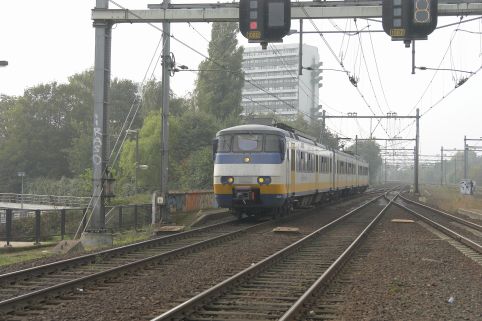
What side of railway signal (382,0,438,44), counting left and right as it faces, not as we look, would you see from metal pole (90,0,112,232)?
right

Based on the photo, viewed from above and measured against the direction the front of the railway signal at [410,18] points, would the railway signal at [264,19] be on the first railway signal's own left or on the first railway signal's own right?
on the first railway signal's own right

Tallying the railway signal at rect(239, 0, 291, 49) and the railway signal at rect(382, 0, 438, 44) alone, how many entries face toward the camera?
2

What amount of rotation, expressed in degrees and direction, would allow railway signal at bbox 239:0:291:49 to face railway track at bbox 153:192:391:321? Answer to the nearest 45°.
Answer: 0° — it already faces it

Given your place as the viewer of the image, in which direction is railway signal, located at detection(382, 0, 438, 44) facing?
facing the viewer

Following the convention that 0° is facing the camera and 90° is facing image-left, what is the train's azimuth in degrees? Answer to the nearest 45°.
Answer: approximately 45°

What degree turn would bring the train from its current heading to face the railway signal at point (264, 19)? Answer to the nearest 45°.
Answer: approximately 45° to its left

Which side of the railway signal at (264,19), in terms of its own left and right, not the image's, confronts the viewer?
front

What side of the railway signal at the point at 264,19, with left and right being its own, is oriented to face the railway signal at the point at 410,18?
left

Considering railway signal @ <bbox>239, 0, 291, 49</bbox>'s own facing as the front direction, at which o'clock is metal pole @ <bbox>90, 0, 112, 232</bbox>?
The metal pole is roughly at 4 o'clock from the railway signal.

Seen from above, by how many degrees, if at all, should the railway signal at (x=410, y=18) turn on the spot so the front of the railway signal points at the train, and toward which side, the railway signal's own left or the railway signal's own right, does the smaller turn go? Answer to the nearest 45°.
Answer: approximately 135° to the railway signal's own right
